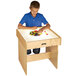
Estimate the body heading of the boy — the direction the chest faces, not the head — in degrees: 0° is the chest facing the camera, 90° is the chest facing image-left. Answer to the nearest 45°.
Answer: approximately 0°
